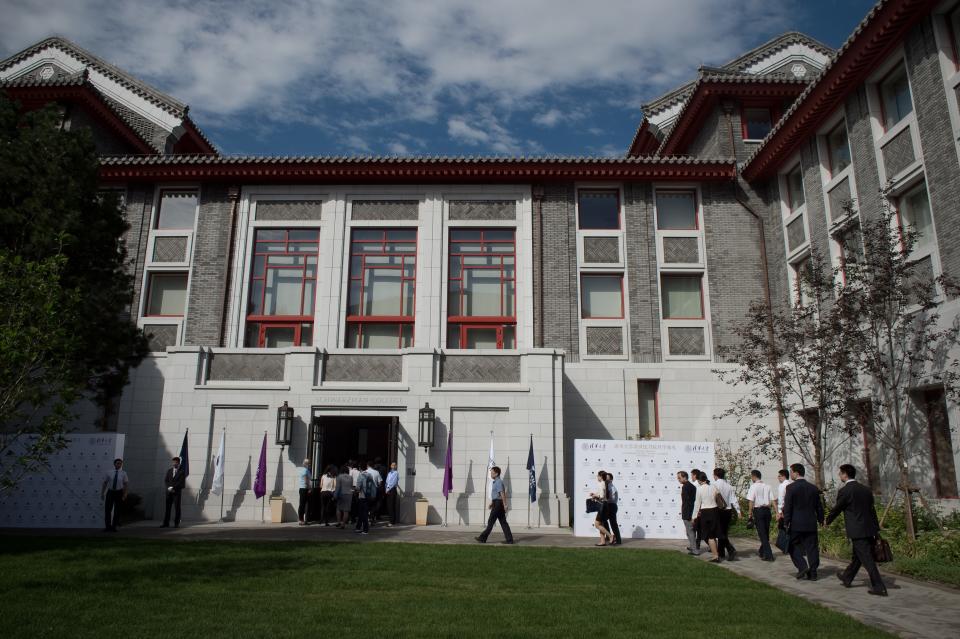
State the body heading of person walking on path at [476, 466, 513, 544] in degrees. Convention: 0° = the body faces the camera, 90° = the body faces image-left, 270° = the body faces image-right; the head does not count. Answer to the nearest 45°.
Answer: approximately 90°

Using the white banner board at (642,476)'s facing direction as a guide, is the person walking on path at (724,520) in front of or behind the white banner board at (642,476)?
in front

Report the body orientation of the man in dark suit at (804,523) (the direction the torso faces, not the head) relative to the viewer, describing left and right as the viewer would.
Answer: facing away from the viewer and to the left of the viewer

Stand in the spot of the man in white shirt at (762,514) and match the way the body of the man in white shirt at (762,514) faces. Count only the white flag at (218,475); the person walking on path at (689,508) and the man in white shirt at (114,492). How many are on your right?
0

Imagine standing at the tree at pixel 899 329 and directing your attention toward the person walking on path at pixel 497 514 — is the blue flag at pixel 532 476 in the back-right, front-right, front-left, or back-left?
front-right

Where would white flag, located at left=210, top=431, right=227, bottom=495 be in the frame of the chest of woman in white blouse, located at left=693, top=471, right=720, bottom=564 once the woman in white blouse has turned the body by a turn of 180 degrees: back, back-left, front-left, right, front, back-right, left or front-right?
back-right

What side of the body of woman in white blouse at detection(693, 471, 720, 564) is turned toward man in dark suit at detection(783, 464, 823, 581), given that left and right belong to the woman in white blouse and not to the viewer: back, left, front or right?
back

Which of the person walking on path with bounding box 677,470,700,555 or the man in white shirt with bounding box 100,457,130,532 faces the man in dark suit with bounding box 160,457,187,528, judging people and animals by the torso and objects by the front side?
the person walking on path

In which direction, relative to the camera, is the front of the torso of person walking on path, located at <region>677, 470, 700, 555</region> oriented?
to the viewer's left

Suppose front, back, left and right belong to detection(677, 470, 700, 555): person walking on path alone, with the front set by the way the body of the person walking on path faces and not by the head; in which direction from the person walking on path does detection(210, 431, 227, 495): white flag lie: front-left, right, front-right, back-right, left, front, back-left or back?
front

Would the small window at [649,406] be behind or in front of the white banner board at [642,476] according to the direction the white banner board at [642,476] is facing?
behind

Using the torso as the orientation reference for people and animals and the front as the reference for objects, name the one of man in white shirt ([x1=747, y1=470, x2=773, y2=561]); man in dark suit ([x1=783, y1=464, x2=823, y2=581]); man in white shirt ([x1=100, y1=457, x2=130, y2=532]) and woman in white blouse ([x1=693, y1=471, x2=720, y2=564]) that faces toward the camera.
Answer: man in white shirt ([x1=100, y1=457, x2=130, y2=532])

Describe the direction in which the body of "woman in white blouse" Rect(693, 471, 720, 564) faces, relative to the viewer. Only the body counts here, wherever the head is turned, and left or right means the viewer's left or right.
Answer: facing away from the viewer and to the left of the viewer

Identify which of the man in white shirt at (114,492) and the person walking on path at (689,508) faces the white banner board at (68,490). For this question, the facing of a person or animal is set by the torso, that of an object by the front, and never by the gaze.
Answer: the person walking on path

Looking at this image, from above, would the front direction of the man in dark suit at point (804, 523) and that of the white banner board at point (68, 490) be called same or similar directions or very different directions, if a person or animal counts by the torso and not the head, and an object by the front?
very different directions

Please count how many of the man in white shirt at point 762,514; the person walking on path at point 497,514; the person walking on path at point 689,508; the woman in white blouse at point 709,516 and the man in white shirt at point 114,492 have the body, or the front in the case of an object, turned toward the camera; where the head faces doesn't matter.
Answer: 1

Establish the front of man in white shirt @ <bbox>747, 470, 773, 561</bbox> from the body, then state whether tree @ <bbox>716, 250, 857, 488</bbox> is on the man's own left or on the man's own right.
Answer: on the man's own right
